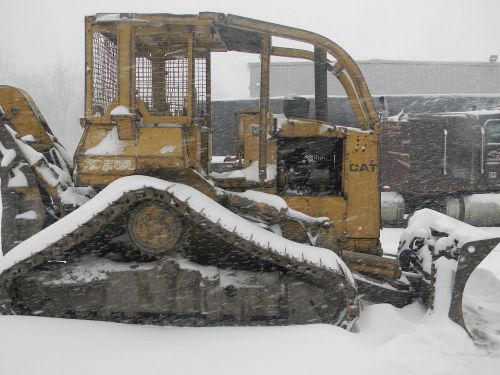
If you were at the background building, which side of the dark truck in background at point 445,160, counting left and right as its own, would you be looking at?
left

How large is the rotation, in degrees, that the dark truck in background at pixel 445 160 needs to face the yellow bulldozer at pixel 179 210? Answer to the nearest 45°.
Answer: approximately 90° to its right

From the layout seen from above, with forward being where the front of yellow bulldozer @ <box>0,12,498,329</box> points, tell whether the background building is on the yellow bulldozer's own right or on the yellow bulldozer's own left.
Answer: on the yellow bulldozer's own left

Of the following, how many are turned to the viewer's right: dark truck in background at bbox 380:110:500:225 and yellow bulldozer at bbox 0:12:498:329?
2

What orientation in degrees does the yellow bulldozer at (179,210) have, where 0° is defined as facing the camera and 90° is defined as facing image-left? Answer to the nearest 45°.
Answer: approximately 270°

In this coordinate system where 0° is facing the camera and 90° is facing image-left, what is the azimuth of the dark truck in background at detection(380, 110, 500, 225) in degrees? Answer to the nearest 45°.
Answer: approximately 270°
